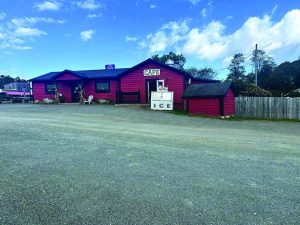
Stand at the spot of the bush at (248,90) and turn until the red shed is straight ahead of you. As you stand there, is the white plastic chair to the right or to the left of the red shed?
right

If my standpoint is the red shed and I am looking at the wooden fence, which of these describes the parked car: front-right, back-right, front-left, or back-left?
back-left

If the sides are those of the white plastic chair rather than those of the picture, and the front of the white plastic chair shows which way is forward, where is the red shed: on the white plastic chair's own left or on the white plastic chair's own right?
on the white plastic chair's own left

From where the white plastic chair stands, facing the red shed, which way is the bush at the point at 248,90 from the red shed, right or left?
left

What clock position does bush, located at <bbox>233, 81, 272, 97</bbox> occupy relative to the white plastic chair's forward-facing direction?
The bush is roughly at 8 o'clock from the white plastic chair.

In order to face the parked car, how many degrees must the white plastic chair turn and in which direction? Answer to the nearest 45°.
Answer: approximately 90° to its right

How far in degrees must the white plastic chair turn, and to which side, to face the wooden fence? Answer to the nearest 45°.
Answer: approximately 90° to its left

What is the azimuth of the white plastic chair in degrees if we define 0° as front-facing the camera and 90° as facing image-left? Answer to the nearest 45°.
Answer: approximately 45°
